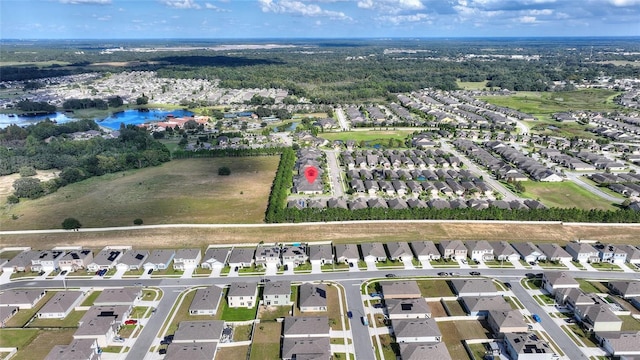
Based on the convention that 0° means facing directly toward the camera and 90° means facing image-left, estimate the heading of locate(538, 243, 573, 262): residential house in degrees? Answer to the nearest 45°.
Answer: approximately 0°

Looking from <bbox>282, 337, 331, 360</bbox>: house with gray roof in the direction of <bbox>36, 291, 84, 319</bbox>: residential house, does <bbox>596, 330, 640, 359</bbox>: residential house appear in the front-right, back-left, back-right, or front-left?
back-right

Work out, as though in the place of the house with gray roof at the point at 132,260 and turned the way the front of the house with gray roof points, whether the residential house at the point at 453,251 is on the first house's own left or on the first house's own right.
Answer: on the first house's own left

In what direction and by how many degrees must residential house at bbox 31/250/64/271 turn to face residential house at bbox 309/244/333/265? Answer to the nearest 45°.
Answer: approximately 45° to its left

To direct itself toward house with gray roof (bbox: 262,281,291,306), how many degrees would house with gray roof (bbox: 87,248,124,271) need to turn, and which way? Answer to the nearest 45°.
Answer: approximately 45° to its left

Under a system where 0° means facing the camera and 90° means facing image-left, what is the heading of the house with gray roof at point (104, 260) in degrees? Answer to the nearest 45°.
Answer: approximately 0°

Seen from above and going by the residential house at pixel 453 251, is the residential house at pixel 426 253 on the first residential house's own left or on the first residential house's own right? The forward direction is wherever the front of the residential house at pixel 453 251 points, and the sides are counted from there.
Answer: on the first residential house's own right

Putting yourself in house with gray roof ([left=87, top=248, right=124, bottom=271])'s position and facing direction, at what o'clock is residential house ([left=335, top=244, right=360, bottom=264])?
The residential house is roughly at 10 o'clock from the house with gray roof.

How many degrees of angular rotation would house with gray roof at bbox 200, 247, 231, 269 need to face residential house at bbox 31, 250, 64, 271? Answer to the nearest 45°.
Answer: approximately 90° to its right
